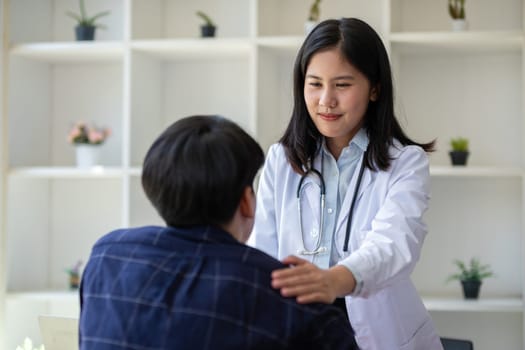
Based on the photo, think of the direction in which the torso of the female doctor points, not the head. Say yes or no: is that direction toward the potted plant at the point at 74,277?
no

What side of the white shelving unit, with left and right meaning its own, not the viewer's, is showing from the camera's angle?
front

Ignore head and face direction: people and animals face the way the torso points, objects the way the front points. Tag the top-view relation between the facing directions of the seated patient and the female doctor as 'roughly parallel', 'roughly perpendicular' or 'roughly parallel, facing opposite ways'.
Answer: roughly parallel, facing opposite ways

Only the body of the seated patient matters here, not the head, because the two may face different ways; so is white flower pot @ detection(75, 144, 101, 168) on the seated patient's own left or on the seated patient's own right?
on the seated patient's own left

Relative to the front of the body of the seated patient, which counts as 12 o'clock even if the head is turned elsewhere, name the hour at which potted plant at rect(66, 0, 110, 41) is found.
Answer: The potted plant is roughly at 10 o'clock from the seated patient.

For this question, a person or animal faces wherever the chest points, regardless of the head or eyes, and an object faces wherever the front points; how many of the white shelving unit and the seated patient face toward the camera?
1

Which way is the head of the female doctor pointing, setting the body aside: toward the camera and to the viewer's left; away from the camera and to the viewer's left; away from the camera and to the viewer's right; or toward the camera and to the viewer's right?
toward the camera and to the viewer's left

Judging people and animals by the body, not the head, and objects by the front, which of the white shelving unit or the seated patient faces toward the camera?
the white shelving unit

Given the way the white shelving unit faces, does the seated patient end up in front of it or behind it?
in front

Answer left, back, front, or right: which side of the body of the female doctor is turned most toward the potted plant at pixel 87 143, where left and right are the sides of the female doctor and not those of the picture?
right

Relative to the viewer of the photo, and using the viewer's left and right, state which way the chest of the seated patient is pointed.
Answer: facing away from the viewer and to the right of the viewer

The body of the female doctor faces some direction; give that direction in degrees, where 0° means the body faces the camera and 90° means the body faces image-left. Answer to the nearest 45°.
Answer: approximately 45°

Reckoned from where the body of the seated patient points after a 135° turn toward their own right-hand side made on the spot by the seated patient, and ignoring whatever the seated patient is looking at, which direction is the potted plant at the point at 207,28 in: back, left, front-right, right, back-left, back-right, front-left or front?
back

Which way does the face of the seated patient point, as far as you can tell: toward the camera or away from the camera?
away from the camera
